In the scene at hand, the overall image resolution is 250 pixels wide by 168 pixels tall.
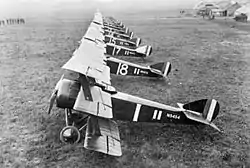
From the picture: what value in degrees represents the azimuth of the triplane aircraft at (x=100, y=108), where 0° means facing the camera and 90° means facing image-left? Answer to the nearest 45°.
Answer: approximately 90°
